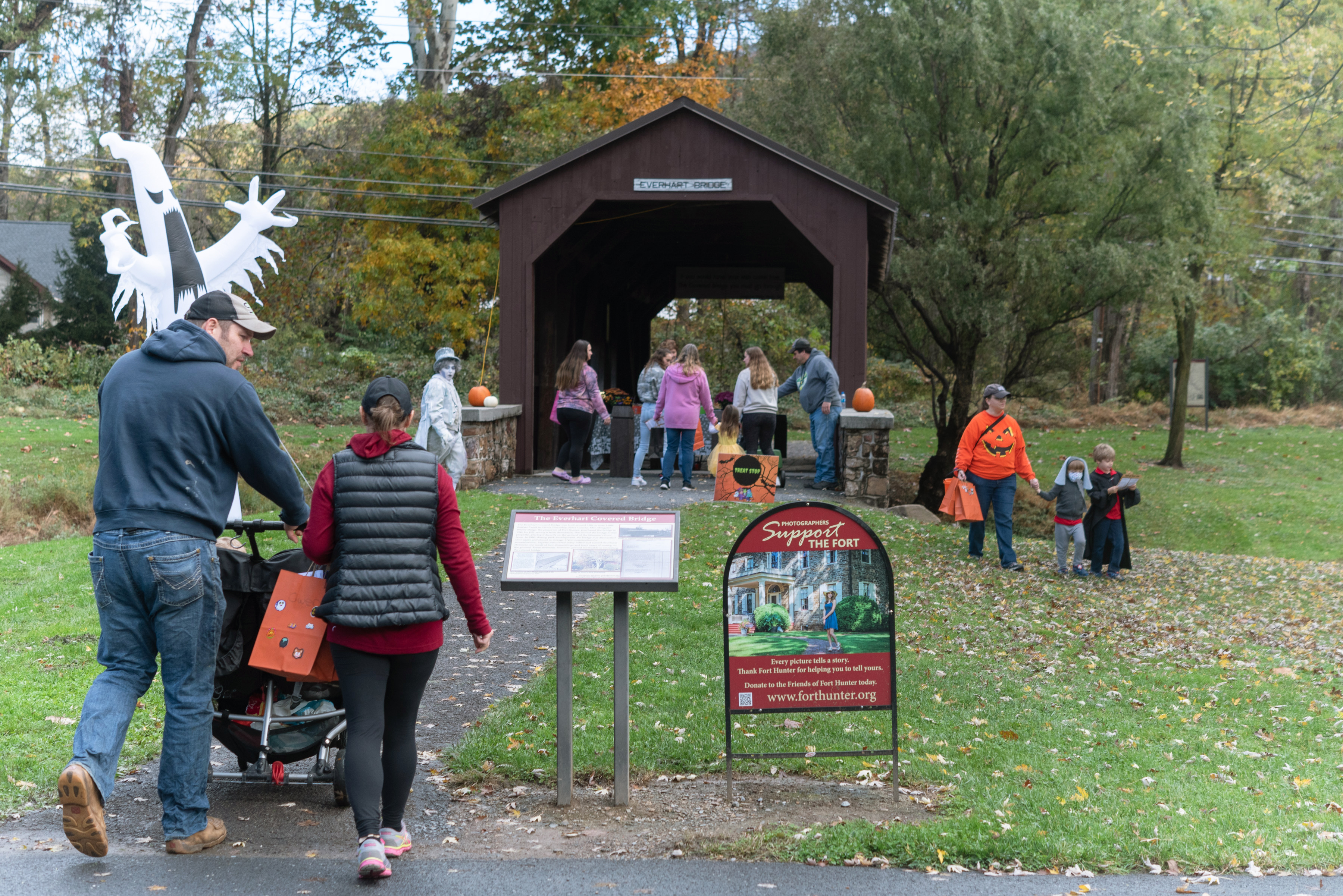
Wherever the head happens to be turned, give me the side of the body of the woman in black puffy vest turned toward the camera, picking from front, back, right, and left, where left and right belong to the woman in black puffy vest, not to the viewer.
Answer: back

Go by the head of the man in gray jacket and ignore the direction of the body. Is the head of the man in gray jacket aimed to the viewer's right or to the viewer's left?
to the viewer's left

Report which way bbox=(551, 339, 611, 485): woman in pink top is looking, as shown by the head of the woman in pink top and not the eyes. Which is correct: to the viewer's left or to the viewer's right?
to the viewer's right

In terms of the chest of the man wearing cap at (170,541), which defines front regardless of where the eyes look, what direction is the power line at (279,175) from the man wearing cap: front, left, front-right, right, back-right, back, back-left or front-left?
front-left

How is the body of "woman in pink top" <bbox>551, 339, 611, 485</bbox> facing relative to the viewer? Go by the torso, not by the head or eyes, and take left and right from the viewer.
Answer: facing away from the viewer and to the right of the viewer

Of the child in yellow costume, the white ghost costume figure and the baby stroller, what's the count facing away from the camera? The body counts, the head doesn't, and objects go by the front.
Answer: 2

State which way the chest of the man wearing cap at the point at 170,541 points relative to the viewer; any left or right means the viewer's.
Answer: facing away from the viewer and to the right of the viewer

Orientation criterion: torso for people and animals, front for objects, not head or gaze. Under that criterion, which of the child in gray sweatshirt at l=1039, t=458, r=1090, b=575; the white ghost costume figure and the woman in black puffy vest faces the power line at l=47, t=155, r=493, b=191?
the woman in black puffy vest

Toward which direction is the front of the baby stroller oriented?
away from the camera

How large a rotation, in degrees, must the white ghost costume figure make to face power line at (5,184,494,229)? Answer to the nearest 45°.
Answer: approximately 135° to its left

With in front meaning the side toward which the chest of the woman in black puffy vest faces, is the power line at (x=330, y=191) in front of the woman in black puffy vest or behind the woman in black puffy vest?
in front

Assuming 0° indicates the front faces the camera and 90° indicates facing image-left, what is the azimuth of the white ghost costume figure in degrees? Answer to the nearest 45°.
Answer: approximately 315°

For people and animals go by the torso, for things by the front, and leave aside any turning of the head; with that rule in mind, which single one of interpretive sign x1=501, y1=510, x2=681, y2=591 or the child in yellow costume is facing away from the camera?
the child in yellow costume

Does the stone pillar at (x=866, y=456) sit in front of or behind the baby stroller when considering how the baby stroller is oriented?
in front

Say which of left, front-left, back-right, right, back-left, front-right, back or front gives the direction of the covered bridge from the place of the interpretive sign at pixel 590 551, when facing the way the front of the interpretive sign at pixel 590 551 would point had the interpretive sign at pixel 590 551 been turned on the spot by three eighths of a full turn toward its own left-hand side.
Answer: front-left
